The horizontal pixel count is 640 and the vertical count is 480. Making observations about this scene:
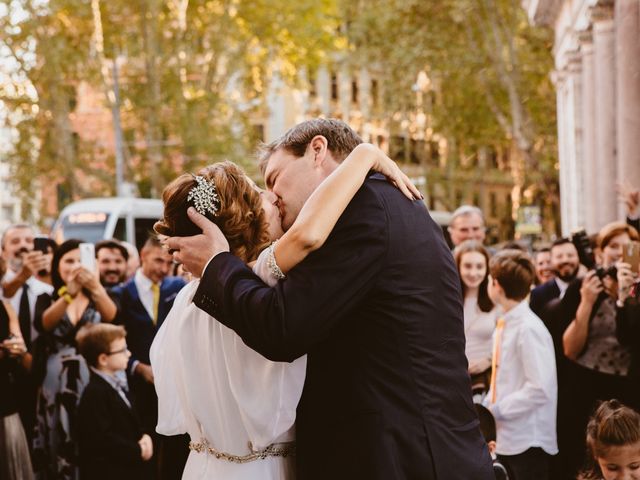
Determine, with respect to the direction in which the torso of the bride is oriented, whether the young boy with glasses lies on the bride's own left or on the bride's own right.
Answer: on the bride's own left

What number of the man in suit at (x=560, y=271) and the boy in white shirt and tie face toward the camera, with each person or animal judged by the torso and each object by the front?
1

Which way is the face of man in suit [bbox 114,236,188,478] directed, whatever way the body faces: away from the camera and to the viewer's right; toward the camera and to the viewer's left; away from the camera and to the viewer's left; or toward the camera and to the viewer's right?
toward the camera and to the viewer's right

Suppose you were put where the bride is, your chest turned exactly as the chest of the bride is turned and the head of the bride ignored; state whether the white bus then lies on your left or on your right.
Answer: on your left

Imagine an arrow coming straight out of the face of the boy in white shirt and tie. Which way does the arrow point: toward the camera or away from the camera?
away from the camera

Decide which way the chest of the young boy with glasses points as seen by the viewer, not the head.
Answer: to the viewer's right

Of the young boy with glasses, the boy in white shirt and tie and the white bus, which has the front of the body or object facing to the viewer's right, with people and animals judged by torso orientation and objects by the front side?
the young boy with glasses

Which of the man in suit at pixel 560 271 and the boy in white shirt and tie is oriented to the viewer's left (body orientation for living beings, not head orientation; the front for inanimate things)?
the boy in white shirt and tie

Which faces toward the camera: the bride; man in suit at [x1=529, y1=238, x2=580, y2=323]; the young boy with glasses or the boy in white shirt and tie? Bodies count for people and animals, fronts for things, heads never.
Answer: the man in suit

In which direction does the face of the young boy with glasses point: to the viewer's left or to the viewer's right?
to the viewer's right

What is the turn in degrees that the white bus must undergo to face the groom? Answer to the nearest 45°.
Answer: approximately 45° to its left

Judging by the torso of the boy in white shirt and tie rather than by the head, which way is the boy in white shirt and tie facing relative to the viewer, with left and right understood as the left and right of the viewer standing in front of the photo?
facing to the left of the viewer
